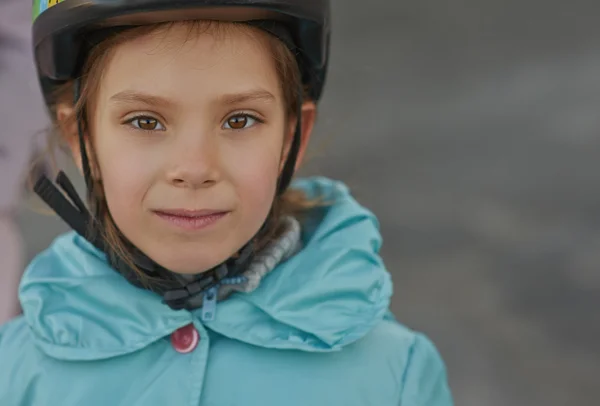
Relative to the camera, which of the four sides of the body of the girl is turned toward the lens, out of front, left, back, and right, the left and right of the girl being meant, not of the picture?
front
